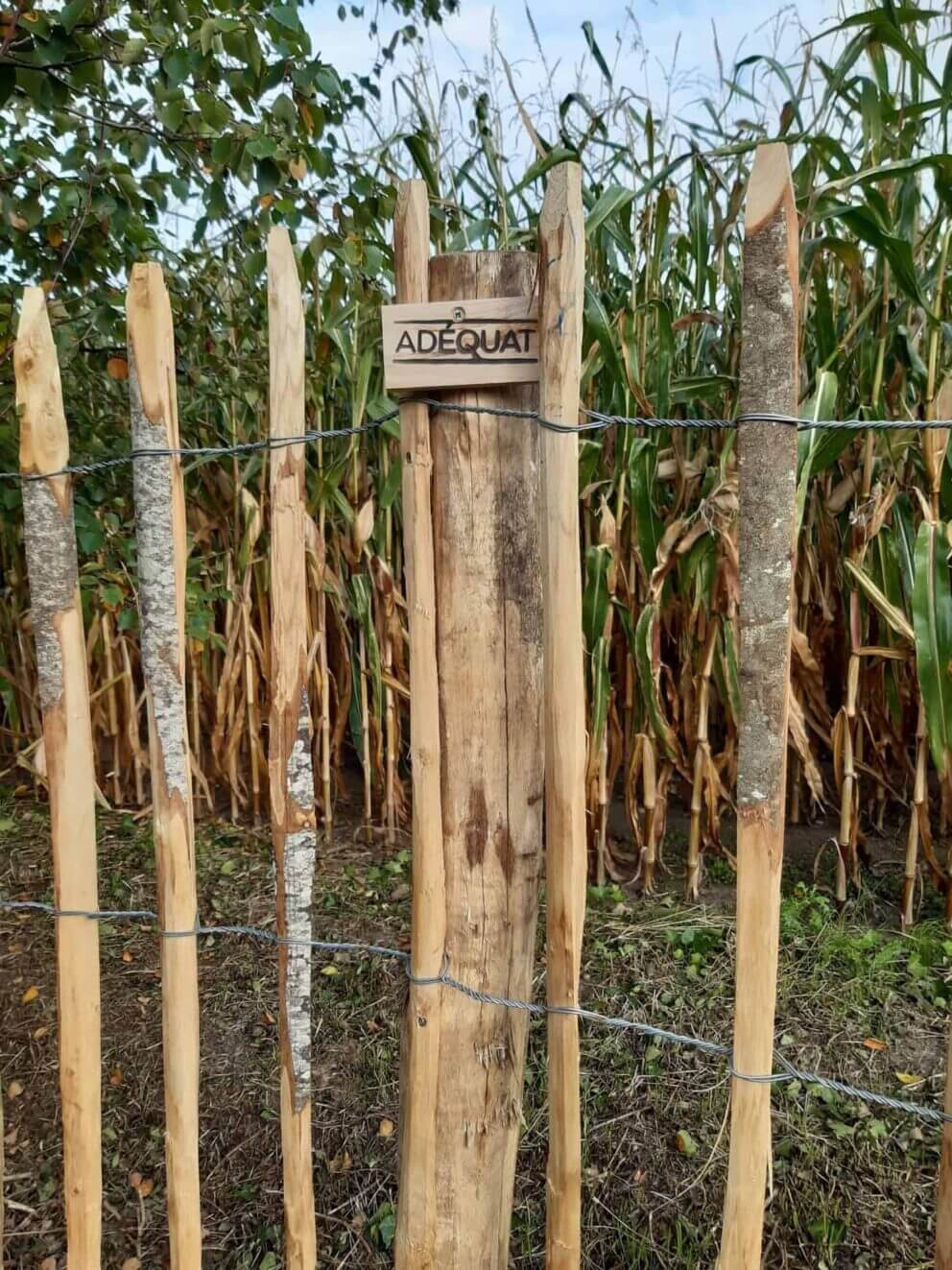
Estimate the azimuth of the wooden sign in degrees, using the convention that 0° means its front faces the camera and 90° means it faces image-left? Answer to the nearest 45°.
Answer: approximately 0°
